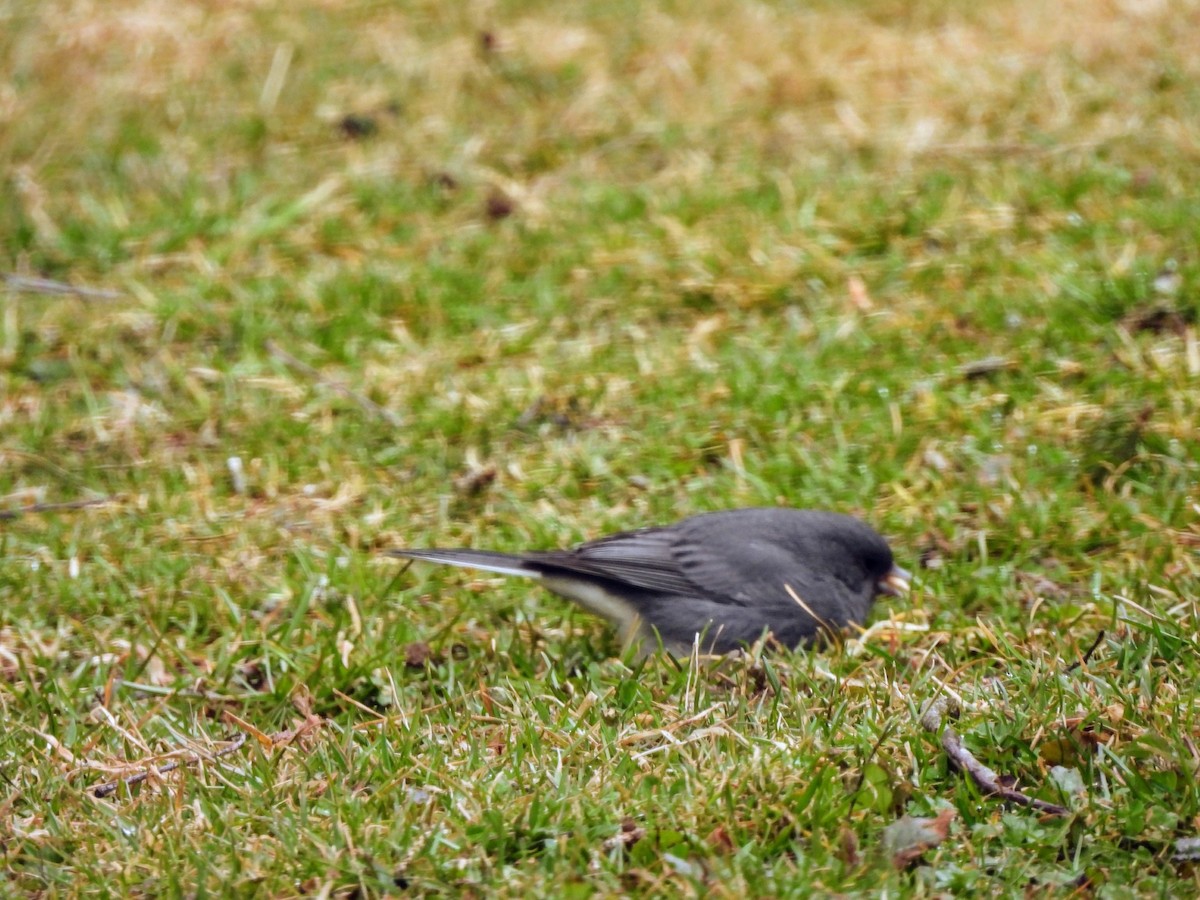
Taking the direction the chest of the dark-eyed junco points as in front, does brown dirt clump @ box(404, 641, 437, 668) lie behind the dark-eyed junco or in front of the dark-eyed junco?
behind

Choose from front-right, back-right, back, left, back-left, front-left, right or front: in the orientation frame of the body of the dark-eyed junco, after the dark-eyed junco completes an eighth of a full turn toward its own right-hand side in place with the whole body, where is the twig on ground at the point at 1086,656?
front

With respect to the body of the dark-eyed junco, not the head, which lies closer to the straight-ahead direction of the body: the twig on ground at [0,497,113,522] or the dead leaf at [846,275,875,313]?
the dead leaf

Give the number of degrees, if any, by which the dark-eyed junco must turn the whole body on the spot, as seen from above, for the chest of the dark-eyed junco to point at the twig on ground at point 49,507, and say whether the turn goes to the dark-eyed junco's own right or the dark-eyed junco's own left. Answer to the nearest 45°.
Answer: approximately 180°

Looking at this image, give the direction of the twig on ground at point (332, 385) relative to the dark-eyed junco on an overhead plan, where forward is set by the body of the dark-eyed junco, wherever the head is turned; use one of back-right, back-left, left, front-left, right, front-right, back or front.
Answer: back-left

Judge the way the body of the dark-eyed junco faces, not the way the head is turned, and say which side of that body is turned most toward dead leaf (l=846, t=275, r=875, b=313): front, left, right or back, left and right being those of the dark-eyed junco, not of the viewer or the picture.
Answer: left

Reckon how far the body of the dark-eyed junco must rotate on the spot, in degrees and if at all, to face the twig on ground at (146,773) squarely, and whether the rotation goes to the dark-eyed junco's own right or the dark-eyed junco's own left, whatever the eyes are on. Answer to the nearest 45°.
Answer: approximately 135° to the dark-eyed junco's own right

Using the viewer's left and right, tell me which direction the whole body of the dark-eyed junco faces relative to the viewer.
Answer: facing to the right of the viewer

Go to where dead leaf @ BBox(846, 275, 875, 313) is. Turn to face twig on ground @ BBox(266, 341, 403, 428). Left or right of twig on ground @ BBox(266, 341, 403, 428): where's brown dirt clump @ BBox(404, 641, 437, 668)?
left

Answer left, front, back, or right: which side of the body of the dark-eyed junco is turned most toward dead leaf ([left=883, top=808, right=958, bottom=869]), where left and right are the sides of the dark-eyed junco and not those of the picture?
right

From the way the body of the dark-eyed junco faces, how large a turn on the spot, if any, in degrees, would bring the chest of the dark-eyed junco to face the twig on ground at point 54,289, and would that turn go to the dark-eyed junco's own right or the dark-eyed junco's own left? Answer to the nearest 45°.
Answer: approximately 135° to the dark-eyed junco's own left
